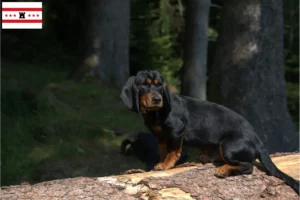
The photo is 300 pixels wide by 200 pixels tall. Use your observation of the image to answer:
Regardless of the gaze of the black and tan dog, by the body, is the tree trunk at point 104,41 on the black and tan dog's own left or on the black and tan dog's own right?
on the black and tan dog's own right

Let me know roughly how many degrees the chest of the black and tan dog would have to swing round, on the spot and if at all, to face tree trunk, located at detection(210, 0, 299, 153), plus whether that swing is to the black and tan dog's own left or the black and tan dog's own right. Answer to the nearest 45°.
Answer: approximately 90° to the black and tan dog's own right

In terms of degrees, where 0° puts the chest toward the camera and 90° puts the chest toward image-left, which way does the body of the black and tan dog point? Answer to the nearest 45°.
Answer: approximately 90°

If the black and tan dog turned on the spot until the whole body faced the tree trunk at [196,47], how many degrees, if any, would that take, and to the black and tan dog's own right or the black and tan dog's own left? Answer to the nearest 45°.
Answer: approximately 90° to the black and tan dog's own right
